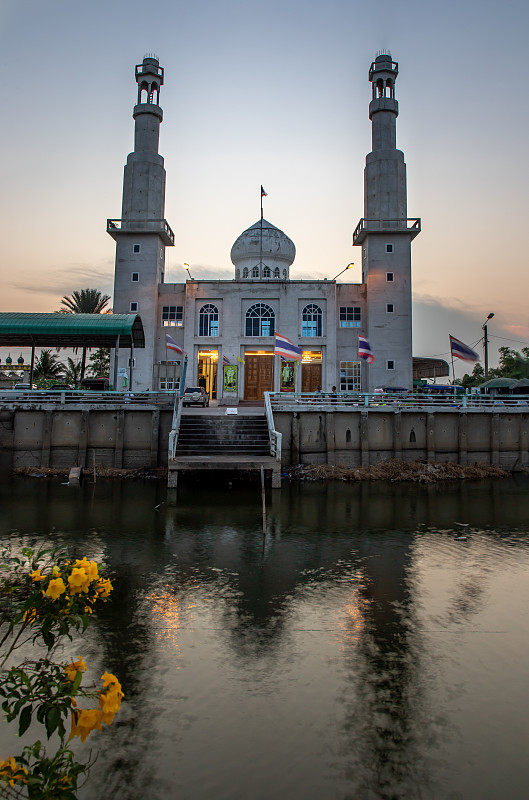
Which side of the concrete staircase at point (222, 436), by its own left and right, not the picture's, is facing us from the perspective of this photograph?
front

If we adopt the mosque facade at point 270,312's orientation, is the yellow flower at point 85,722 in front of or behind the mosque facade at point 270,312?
in front

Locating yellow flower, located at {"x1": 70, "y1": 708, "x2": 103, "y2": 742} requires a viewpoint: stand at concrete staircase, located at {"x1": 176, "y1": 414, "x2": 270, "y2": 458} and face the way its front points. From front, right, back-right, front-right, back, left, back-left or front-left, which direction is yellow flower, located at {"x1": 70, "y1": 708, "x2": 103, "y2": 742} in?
front

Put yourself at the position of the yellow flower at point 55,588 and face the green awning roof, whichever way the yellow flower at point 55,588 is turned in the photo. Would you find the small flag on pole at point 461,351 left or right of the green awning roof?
right

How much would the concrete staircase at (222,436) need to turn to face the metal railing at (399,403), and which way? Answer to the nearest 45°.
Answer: approximately 90° to its left

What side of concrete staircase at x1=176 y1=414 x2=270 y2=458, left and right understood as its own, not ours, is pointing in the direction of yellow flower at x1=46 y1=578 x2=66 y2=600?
front

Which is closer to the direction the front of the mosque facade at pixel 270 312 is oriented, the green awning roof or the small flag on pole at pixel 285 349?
the small flag on pole

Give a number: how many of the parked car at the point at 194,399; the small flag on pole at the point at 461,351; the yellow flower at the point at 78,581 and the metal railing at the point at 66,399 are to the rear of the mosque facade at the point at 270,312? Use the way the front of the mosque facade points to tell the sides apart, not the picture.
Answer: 0

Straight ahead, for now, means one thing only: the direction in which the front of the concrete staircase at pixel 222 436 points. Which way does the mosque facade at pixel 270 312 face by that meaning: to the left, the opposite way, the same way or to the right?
the same way

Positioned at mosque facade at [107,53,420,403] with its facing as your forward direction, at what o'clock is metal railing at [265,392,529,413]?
The metal railing is roughly at 11 o'clock from the mosque facade.

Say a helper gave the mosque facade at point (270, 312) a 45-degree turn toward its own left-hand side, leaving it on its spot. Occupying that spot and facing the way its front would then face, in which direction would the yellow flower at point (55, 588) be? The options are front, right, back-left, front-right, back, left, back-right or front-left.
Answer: front-right

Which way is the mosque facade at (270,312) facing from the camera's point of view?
toward the camera

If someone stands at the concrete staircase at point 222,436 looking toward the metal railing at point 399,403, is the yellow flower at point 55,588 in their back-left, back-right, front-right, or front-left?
back-right

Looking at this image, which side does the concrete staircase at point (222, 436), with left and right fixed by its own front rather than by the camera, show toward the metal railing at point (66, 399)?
right

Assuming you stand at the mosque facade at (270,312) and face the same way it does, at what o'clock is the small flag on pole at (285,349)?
The small flag on pole is roughly at 12 o'clock from the mosque facade.

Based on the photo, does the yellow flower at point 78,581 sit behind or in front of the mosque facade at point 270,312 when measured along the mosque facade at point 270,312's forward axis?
in front

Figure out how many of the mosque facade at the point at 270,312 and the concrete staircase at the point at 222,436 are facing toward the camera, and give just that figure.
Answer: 2

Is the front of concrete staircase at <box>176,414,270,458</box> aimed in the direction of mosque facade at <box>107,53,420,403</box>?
no

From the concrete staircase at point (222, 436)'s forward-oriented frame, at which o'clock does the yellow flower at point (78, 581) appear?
The yellow flower is roughly at 12 o'clock from the concrete staircase.

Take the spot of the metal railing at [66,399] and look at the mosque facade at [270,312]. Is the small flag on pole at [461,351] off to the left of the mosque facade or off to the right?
right
